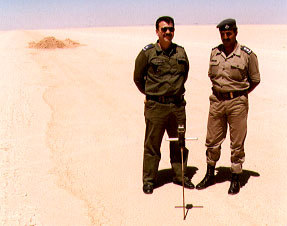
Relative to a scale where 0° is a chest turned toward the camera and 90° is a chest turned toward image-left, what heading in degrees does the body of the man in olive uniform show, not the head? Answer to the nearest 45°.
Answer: approximately 315°

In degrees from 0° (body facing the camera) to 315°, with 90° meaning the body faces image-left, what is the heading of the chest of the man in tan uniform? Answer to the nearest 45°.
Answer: approximately 45°

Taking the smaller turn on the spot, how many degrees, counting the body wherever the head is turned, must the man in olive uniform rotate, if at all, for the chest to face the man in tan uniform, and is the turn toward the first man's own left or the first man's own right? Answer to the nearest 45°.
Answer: approximately 45° to the first man's own left

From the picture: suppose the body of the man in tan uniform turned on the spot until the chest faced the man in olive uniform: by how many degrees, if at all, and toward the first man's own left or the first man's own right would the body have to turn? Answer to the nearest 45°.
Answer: approximately 45° to the first man's own right
